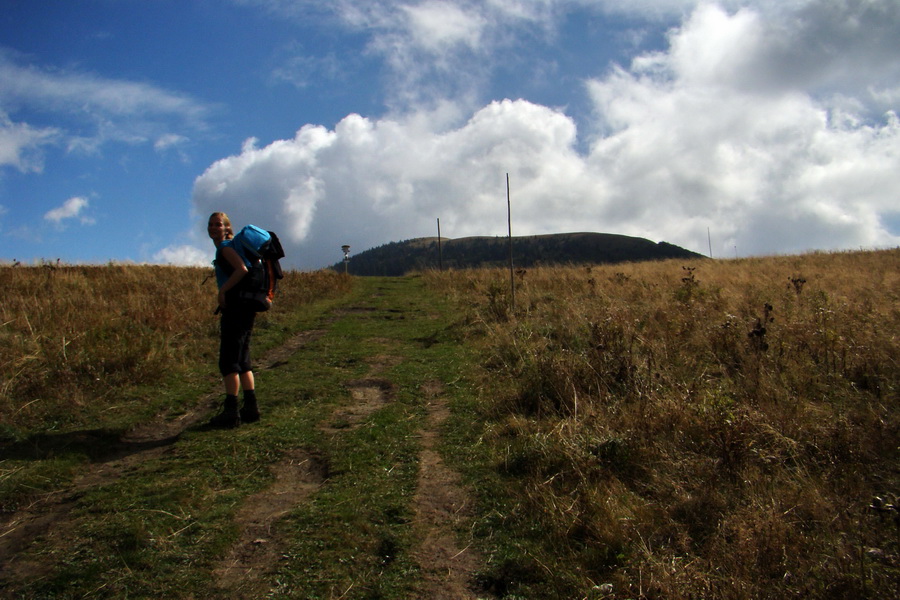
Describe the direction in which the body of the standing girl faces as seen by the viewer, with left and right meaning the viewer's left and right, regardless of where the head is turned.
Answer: facing to the left of the viewer
